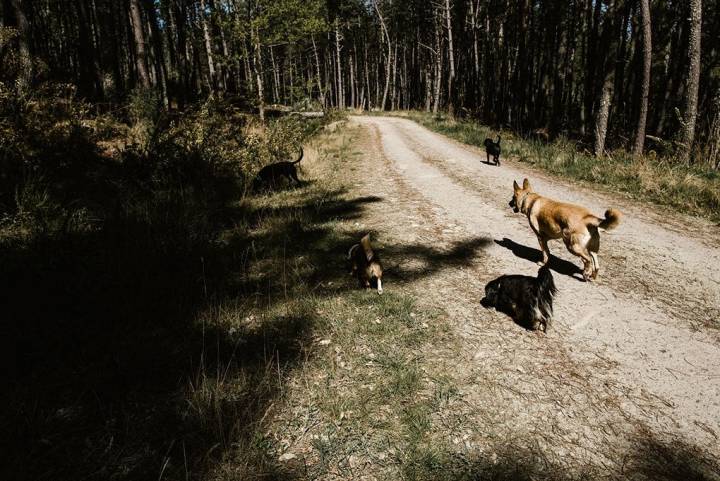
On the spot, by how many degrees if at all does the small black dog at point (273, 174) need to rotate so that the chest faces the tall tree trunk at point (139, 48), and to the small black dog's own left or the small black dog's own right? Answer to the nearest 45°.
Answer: approximately 45° to the small black dog's own right

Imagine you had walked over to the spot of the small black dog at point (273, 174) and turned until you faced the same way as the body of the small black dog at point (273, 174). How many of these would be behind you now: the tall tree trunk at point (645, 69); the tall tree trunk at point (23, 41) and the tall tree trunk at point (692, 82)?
2

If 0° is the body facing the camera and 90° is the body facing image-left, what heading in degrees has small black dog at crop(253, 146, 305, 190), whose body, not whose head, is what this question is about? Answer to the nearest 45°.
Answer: approximately 90°

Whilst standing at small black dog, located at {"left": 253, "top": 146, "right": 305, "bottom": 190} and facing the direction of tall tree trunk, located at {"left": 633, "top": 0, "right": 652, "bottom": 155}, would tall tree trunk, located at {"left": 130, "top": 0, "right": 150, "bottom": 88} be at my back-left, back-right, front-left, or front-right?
front-left

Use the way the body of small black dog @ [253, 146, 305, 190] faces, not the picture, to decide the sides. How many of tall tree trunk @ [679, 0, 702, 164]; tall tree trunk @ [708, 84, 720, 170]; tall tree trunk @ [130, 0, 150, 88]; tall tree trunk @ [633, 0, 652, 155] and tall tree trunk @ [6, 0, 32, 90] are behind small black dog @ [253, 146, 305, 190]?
3

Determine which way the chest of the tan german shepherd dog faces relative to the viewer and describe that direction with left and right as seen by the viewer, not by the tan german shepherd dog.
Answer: facing away from the viewer and to the left of the viewer

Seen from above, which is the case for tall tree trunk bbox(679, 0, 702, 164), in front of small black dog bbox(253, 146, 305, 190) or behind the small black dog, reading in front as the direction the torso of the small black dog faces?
behind
